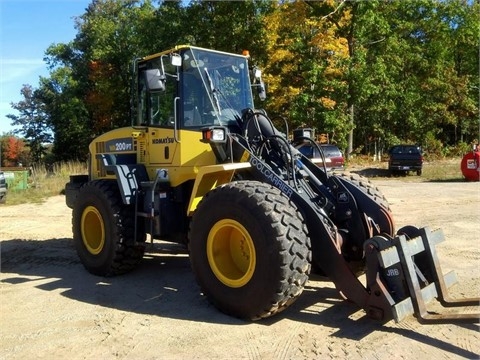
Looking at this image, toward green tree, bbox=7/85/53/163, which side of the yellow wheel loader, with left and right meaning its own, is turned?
back

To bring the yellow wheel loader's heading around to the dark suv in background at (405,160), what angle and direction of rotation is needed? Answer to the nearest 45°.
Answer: approximately 135° to its left
